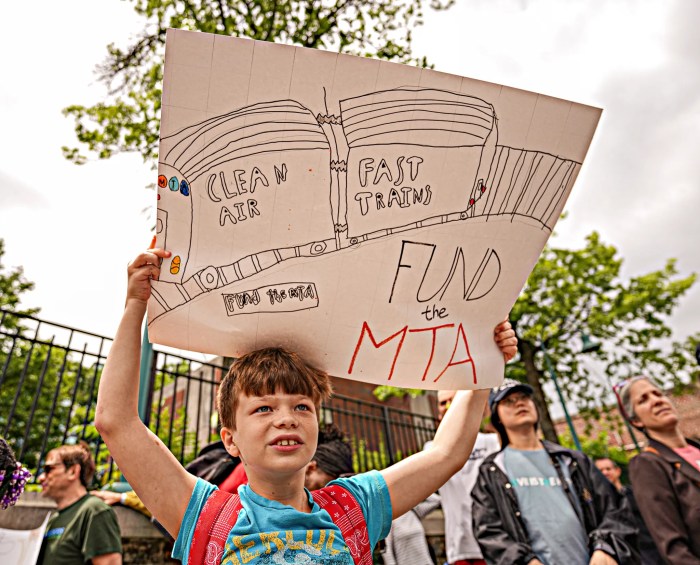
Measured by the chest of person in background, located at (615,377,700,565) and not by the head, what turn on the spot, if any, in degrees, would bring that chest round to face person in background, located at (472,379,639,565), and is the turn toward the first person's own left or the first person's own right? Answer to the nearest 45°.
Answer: approximately 90° to the first person's own right

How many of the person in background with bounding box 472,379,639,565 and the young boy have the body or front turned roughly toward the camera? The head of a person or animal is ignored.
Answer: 2

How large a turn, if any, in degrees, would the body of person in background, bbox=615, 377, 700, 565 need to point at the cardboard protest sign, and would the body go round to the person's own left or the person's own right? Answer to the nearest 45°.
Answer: approximately 45° to the person's own right

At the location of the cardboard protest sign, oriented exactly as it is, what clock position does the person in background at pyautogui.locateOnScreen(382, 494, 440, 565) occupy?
The person in background is roughly at 6 o'clock from the cardboard protest sign.

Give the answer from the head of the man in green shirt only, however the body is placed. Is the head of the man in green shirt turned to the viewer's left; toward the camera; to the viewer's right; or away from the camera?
to the viewer's left

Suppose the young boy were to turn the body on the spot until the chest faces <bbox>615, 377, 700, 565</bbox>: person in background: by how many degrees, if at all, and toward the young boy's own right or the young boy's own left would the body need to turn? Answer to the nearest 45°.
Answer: approximately 135° to the young boy's own left
